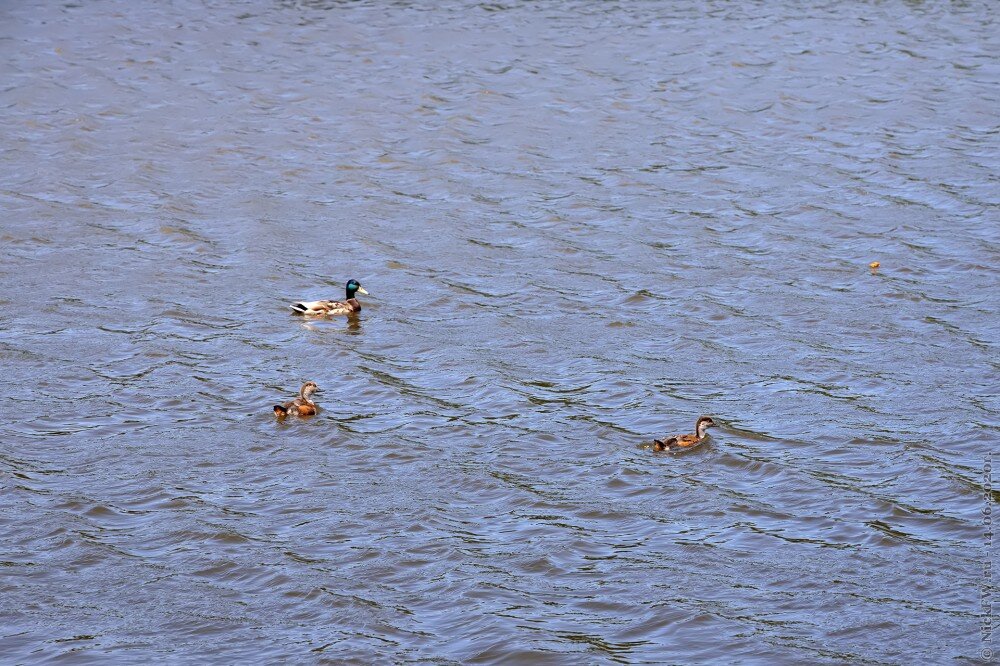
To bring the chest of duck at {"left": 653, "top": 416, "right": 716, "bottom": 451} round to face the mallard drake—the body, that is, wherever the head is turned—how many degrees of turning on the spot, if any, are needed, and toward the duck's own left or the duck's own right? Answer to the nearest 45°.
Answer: approximately 135° to the duck's own left

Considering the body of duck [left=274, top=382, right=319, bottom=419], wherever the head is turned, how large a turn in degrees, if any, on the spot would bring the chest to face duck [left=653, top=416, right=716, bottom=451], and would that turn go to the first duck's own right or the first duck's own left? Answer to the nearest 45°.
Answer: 0° — it already faces it

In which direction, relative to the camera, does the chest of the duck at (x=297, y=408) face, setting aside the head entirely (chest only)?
to the viewer's right

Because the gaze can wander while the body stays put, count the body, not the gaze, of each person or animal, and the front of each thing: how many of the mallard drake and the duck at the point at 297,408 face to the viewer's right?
2

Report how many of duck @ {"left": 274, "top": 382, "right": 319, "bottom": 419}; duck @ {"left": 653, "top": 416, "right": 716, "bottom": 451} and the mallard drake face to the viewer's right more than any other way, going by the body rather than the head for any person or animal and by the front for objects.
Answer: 3

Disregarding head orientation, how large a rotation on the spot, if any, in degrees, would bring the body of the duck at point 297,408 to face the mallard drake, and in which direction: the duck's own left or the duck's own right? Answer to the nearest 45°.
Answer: approximately 90° to the duck's own left

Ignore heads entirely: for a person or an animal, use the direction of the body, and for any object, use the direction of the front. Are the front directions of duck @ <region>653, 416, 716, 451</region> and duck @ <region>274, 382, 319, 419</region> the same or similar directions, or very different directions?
same or similar directions

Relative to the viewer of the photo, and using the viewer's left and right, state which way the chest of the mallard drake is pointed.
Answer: facing to the right of the viewer

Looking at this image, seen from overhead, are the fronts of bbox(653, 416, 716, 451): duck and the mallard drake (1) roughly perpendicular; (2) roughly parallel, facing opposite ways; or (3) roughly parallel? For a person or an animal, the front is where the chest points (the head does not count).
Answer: roughly parallel

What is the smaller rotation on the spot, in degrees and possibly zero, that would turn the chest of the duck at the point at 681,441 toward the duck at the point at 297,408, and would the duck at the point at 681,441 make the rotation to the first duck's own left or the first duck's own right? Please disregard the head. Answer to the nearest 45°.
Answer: approximately 180°

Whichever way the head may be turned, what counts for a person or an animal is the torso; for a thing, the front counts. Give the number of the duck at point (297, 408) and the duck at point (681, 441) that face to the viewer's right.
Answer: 2

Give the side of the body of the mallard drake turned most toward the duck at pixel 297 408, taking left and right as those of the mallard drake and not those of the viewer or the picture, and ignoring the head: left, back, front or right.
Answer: right

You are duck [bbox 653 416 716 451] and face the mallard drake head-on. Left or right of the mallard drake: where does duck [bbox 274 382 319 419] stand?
left

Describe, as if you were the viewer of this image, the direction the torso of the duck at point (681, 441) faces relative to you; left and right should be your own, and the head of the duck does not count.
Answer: facing to the right of the viewer
